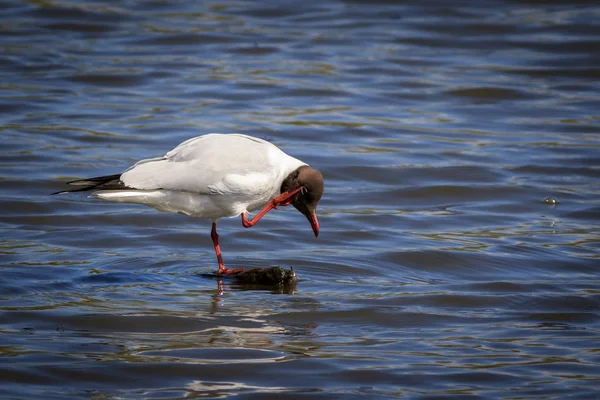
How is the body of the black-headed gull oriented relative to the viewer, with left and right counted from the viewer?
facing to the right of the viewer
